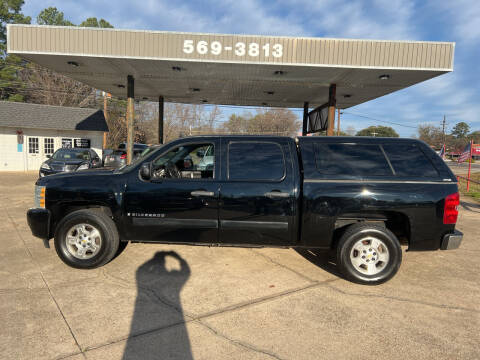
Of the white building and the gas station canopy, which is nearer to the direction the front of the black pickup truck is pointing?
the white building

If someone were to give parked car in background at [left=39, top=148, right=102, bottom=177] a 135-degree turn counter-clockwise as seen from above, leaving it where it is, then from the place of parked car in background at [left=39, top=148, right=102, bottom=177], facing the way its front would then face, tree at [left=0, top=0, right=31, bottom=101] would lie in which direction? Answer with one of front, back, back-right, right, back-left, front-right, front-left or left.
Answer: left

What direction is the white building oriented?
toward the camera

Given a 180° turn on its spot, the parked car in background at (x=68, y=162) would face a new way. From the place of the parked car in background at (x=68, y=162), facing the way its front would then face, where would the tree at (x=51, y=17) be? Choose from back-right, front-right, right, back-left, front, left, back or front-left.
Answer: front-left

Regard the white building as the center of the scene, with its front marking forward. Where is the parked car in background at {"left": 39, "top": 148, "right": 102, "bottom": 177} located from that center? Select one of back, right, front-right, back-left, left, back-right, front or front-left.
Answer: front

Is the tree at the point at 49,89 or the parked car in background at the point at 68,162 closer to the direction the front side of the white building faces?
the parked car in background

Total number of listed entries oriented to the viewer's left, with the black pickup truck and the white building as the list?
1

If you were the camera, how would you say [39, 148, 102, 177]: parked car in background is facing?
facing the viewer and to the left of the viewer

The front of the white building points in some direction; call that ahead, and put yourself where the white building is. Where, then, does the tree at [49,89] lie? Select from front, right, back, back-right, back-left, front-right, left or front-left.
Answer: back

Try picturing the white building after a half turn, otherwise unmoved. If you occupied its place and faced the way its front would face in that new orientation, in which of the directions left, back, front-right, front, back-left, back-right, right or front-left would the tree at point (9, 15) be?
front

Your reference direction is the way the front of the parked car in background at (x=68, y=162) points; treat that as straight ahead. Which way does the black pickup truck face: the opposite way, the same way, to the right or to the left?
to the right

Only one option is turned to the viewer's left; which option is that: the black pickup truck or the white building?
the black pickup truck

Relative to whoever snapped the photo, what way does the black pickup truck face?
facing to the left of the viewer
